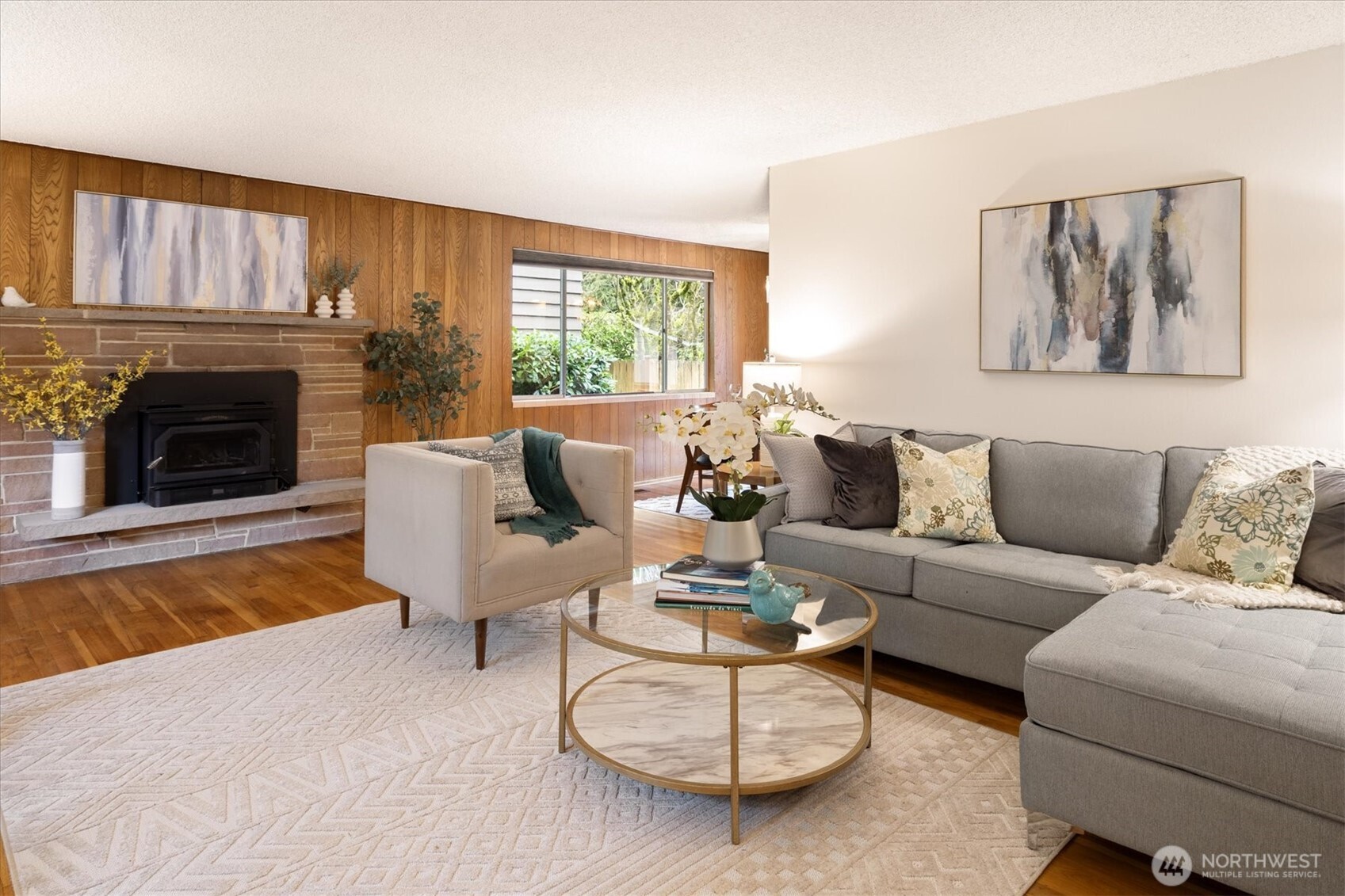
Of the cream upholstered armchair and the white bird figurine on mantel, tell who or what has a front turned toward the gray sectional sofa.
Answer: the cream upholstered armchair

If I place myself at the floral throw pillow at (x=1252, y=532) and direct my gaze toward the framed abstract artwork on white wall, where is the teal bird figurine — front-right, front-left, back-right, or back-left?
back-left

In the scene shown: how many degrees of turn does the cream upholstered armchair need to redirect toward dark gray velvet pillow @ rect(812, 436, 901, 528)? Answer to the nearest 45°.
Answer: approximately 45° to its left

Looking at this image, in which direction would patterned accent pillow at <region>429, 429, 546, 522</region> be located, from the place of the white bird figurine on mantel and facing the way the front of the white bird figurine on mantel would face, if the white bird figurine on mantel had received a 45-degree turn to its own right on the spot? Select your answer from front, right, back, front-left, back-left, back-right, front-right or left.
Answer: back

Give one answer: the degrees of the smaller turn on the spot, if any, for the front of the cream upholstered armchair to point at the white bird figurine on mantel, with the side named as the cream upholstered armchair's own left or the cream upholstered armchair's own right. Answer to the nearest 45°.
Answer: approximately 180°

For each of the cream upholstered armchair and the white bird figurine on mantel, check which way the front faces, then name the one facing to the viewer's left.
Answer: the white bird figurine on mantel

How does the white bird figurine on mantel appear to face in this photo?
to the viewer's left

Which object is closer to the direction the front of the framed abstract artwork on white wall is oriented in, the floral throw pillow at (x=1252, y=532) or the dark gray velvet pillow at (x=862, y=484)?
the floral throw pillow

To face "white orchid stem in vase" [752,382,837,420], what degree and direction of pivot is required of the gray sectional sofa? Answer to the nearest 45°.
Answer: approximately 90° to its right

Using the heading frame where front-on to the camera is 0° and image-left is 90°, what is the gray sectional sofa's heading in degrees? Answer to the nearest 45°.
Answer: approximately 45°

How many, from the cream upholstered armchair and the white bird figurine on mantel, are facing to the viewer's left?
1
